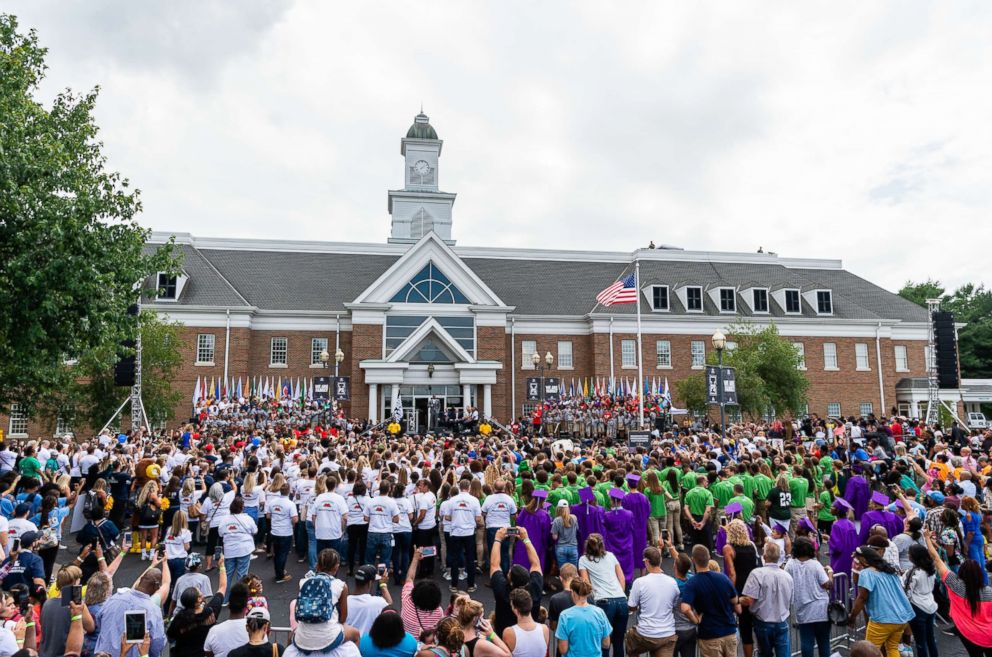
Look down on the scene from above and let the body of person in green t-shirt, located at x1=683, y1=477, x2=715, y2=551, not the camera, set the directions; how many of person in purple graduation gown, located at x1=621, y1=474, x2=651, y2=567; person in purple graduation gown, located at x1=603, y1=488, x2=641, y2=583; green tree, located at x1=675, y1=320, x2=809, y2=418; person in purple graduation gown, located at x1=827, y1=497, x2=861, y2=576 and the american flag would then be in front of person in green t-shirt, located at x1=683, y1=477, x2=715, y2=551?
2

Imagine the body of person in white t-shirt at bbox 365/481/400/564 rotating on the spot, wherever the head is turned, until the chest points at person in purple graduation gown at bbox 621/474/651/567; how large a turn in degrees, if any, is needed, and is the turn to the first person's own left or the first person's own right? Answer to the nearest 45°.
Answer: approximately 90° to the first person's own right

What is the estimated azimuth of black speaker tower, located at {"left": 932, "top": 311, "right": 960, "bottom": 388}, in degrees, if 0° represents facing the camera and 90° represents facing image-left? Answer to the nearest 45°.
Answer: approximately 45°

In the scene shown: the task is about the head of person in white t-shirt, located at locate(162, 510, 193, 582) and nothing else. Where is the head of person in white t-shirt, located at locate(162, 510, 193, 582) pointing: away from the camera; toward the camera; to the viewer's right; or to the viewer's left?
away from the camera

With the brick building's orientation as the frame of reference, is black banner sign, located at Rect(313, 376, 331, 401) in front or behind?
in front

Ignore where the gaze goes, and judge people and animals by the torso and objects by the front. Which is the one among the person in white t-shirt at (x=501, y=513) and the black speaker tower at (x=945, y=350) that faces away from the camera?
the person in white t-shirt

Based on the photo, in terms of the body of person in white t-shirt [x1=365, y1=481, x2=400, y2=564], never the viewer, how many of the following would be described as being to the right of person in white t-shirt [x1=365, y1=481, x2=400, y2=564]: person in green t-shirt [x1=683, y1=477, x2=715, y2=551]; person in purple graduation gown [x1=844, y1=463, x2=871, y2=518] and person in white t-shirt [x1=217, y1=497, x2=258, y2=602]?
2

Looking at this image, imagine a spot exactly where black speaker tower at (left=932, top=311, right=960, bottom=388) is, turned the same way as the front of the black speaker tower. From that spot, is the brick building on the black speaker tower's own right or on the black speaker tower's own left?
on the black speaker tower's own right

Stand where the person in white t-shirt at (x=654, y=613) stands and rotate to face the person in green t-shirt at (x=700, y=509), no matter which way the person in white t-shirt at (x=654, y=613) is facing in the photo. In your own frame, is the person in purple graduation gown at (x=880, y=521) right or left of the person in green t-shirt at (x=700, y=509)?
right

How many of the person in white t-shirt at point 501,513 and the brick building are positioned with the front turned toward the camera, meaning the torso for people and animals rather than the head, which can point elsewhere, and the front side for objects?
1

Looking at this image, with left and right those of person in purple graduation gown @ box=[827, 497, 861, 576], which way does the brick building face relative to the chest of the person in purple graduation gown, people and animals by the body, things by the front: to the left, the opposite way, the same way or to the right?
the opposite way

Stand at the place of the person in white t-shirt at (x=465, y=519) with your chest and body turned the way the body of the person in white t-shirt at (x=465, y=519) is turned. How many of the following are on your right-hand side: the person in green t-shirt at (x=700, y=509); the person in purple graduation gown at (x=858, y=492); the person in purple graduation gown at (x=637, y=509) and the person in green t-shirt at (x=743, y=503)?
4

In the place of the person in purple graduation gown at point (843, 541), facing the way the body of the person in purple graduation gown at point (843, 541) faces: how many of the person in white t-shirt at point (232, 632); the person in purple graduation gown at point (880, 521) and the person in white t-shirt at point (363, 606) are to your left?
2

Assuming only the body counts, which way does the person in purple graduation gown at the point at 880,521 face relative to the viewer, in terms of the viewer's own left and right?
facing away from the viewer and to the left of the viewer

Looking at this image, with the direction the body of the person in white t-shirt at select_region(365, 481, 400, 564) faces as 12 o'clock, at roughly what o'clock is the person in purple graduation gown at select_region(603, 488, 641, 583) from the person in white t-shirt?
The person in purple graduation gown is roughly at 4 o'clock from the person in white t-shirt.

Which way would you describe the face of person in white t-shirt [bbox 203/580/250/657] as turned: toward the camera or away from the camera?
away from the camera

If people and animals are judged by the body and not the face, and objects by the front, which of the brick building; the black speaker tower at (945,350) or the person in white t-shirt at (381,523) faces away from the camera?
the person in white t-shirt
